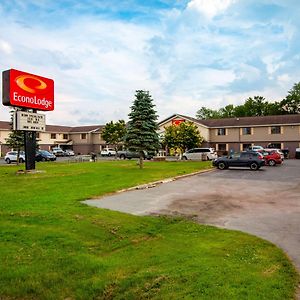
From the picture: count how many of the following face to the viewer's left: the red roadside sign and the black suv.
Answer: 1

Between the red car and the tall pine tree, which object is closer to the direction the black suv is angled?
the tall pine tree

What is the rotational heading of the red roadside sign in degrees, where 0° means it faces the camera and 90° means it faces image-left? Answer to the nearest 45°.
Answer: approximately 315°

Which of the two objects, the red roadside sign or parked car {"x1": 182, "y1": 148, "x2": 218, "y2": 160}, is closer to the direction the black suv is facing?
the red roadside sign

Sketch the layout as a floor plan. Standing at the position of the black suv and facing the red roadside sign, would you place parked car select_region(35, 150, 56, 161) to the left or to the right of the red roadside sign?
right

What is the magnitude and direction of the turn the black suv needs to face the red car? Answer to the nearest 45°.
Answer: approximately 135° to its right

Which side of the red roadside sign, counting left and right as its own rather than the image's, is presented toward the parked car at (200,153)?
left

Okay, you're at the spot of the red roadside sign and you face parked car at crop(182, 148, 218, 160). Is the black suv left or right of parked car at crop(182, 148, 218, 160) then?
right

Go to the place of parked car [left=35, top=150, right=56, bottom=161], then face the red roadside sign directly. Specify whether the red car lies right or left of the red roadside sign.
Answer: left

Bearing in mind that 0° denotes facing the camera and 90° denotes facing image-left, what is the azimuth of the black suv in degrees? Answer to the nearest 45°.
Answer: approximately 90°
